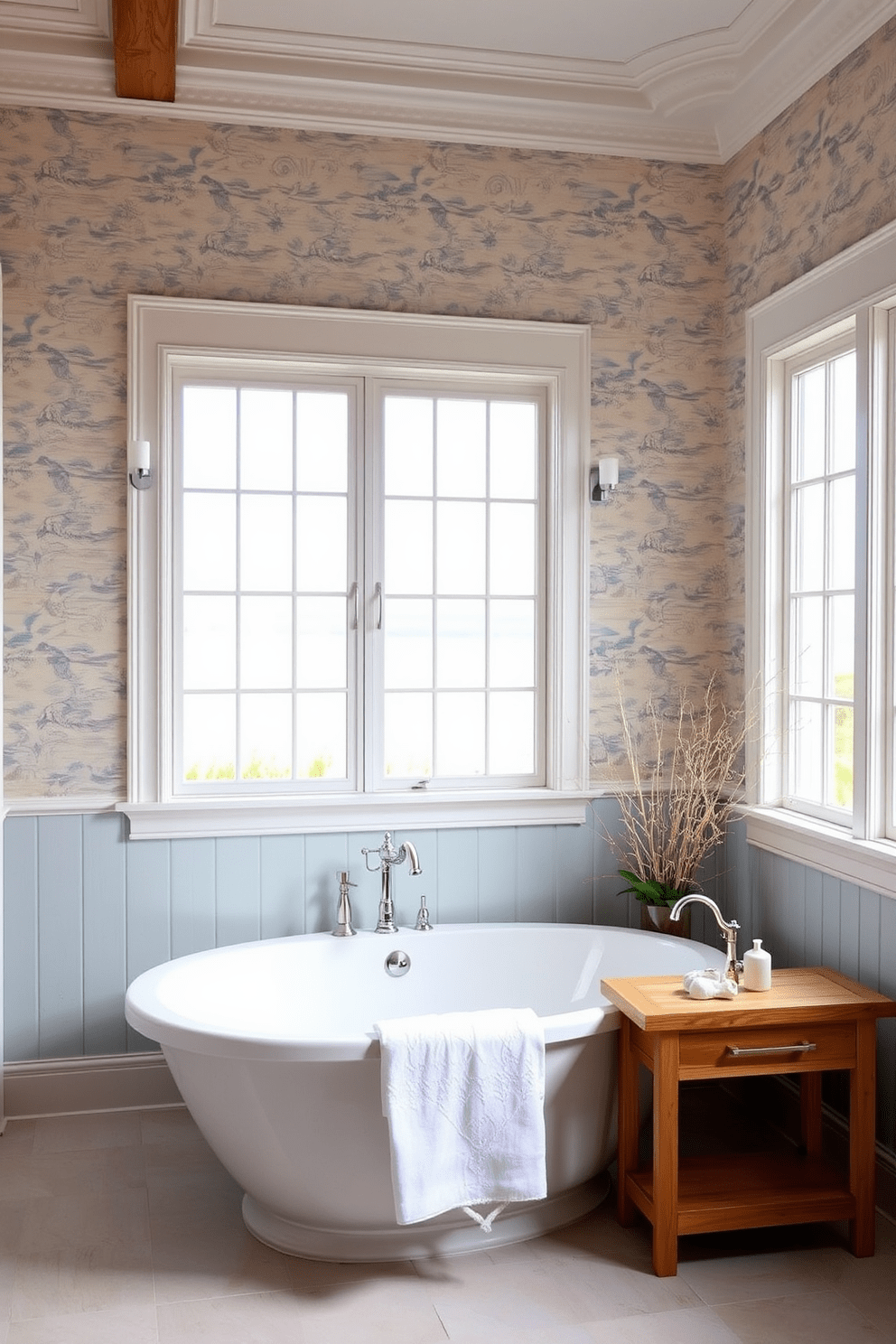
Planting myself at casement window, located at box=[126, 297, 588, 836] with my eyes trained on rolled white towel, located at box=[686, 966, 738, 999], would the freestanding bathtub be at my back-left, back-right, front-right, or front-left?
front-right

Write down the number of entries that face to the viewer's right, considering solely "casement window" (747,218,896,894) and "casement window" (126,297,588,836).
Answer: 0

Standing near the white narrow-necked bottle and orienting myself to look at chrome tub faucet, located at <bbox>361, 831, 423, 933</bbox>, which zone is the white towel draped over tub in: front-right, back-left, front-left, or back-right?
front-left

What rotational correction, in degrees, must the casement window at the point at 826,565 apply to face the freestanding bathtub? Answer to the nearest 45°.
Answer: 0° — it already faces it

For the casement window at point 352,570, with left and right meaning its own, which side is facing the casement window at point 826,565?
left

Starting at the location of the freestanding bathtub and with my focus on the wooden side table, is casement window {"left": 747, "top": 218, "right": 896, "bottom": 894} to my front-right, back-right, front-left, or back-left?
front-left

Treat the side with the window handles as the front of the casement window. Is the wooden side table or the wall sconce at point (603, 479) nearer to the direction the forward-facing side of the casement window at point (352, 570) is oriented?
the wooden side table

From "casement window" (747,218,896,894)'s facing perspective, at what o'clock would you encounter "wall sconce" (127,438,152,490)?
The wall sconce is roughly at 1 o'clock from the casement window.

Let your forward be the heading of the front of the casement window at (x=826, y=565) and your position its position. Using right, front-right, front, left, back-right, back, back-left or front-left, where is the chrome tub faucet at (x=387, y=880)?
front-right

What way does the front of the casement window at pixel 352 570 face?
toward the camera

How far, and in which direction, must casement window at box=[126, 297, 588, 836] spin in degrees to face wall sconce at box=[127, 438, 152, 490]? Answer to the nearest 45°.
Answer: approximately 90° to its right

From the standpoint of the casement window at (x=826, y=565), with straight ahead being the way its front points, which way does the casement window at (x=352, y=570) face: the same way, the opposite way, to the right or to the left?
to the left

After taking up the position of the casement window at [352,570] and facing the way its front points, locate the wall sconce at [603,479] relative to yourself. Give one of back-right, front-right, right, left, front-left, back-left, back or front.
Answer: left

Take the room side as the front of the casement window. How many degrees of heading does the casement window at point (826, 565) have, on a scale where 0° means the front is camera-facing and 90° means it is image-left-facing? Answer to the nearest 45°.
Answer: approximately 45°
